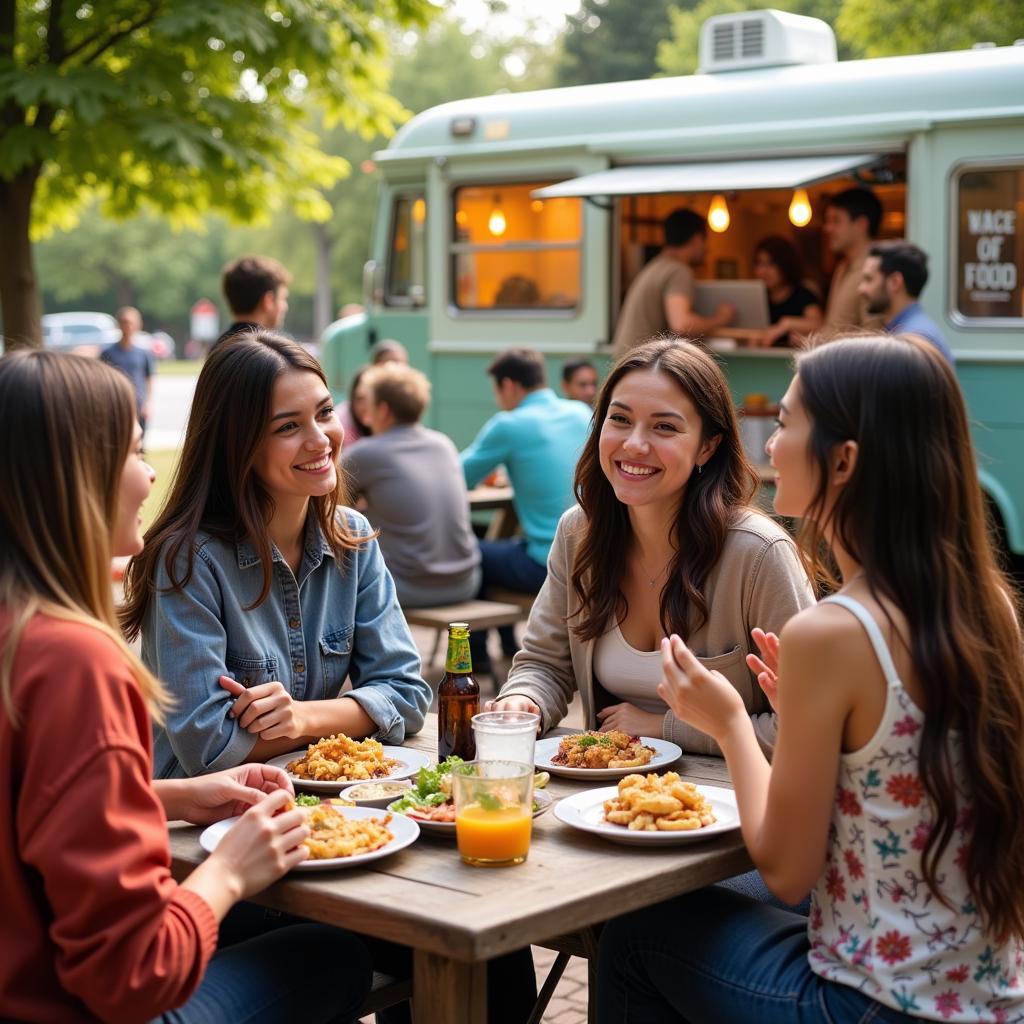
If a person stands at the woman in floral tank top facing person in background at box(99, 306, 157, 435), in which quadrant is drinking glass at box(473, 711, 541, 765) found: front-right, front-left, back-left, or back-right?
front-left

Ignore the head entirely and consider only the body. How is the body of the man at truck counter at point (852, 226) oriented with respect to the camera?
to the viewer's left

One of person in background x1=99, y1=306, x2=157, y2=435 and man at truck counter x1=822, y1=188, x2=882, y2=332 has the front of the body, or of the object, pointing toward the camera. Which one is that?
the person in background

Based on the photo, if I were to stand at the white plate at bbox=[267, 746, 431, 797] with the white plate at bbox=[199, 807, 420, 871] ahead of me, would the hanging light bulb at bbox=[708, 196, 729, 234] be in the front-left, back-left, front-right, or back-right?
back-left

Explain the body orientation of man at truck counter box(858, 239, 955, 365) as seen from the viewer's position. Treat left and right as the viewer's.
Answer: facing to the left of the viewer

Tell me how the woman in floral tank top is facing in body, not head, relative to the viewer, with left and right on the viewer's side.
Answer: facing away from the viewer and to the left of the viewer

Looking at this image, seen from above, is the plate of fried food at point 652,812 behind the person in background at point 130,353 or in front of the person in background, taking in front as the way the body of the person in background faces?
in front

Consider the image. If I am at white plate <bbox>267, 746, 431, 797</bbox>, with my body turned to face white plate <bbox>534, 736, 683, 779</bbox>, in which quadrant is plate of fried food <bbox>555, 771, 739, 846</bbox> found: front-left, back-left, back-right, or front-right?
front-right

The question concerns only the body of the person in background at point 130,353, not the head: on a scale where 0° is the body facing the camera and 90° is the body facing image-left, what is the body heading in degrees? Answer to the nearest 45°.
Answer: approximately 0°

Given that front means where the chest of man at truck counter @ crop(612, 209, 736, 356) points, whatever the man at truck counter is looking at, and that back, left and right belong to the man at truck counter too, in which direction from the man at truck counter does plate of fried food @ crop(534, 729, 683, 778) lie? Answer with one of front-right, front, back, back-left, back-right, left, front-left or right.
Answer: back-right

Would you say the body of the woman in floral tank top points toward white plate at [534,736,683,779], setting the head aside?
yes

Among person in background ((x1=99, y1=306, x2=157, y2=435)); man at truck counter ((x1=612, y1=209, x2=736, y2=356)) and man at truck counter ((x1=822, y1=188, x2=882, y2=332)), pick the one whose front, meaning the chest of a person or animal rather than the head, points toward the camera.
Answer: the person in background

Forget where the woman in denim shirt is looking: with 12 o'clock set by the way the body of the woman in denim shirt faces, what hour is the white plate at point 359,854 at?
The white plate is roughly at 1 o'clock from the woman in denim shirt.

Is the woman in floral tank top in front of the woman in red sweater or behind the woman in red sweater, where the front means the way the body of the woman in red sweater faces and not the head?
in front

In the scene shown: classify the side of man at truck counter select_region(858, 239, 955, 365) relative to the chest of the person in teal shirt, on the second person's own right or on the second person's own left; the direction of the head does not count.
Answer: on the second person's own right

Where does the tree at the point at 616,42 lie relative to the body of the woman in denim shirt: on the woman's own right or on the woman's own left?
on the woman's own left

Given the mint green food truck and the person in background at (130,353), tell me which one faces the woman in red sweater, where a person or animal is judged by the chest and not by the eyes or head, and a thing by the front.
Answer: the person in background
